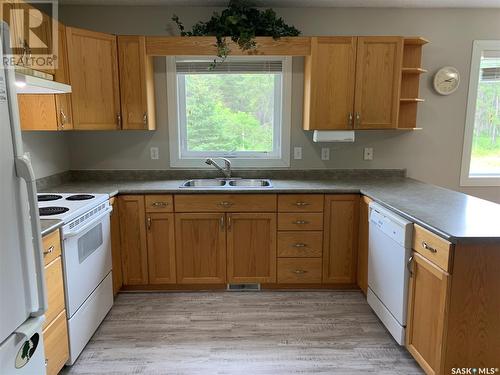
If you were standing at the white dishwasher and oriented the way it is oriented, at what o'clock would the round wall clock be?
The round wall clock is roughly at 5 o'clock from the white dishwasher.

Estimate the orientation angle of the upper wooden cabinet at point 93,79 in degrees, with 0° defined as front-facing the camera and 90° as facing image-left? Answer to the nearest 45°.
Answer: approximately 315°

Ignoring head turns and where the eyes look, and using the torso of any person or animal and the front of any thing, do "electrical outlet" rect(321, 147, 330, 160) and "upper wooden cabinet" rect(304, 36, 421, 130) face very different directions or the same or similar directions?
same or similar directions

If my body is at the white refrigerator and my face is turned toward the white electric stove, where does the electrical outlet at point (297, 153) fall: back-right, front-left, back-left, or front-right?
front-right

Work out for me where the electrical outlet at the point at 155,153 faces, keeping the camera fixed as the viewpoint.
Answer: facing the viewer

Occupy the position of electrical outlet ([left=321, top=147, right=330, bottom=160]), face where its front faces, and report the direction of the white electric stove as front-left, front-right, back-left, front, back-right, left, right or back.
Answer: front-right

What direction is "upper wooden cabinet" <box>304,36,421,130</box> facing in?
toward the camera

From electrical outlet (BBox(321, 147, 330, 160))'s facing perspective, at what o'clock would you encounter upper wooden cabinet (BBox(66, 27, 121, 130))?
The upper wooden cabinet is roughly at 2 o'clock from the electrical outlet.

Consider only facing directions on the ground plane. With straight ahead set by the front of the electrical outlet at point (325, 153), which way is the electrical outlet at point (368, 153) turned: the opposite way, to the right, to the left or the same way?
the same way

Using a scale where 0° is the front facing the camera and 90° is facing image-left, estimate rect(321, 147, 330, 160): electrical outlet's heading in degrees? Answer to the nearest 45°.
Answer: approximately 0°

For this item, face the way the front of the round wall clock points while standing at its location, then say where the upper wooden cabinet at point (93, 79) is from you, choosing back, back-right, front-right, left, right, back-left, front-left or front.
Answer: front-right

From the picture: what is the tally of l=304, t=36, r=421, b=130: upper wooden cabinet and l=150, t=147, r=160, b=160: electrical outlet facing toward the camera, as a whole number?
2

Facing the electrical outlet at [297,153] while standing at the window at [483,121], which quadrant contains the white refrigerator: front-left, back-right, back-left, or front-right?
front-left

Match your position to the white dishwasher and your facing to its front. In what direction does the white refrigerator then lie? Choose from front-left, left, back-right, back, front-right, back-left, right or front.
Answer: front

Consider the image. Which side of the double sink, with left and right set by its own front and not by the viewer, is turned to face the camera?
front
